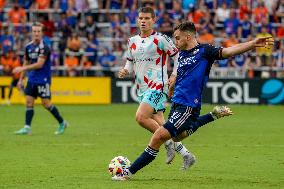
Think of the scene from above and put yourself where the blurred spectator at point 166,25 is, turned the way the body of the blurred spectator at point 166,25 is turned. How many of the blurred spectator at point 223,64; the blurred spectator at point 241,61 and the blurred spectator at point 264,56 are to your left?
3

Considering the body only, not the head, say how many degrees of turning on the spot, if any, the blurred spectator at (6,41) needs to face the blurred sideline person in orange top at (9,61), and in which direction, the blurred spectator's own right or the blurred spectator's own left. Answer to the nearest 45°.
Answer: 0° — they already face them

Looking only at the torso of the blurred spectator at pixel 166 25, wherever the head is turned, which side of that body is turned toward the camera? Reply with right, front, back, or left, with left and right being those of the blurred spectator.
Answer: front

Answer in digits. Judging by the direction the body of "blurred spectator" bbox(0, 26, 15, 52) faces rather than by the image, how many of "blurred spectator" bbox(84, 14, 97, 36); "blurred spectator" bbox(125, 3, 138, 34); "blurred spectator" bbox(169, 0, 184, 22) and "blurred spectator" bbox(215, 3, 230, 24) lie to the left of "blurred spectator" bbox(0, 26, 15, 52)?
4

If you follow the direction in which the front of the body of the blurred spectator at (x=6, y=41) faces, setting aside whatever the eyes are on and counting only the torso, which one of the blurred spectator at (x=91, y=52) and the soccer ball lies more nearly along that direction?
the soccer ball

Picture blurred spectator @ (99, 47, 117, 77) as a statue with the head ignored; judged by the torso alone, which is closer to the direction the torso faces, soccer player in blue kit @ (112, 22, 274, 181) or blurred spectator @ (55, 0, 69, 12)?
the soccer player in blue kit

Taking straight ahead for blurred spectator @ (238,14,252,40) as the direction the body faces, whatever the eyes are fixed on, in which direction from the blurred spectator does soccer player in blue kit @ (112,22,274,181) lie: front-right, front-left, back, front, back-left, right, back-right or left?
front

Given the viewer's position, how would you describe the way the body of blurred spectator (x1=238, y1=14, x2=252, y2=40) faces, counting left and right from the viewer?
facing the viewer

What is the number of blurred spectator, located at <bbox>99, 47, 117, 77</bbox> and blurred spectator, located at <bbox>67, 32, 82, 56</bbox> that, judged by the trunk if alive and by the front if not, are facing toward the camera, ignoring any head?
2

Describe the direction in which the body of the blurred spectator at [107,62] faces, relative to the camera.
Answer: toward the camera

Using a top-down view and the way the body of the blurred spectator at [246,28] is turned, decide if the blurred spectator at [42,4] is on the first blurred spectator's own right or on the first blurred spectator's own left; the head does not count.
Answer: on the first blurred spectator's own right

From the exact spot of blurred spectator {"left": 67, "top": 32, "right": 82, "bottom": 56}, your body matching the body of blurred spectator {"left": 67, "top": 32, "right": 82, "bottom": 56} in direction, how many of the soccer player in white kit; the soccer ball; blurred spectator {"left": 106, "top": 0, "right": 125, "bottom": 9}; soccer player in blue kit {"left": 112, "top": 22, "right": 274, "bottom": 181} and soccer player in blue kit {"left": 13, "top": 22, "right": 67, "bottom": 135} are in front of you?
4

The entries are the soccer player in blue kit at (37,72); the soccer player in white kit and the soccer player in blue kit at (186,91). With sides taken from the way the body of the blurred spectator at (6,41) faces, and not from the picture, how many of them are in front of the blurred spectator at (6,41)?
3

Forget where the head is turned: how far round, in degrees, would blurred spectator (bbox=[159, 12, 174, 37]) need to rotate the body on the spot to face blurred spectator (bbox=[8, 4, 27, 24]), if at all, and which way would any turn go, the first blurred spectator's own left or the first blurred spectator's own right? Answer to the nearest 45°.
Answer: approximately 90° to the first blurred spectator's own right

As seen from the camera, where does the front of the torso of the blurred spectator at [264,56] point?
toward the camera

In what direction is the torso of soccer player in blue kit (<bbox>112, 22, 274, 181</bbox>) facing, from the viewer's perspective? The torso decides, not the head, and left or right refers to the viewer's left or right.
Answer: facing the viewer and to the left of the viewer

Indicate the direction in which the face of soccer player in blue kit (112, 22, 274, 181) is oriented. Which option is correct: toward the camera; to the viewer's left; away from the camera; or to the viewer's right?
to the viewer's left
